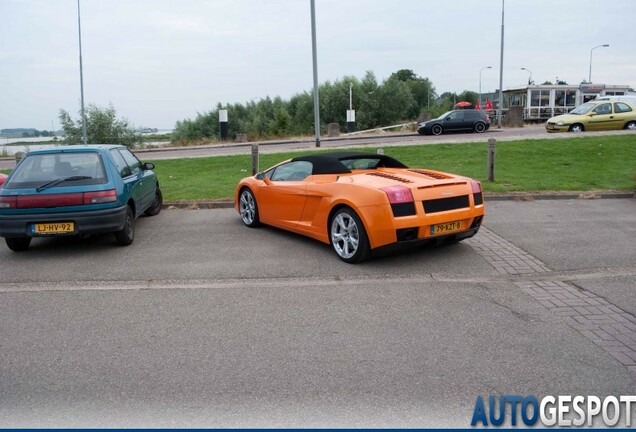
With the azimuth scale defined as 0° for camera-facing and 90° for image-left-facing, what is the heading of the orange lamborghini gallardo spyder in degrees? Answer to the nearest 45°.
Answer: approximately 135°

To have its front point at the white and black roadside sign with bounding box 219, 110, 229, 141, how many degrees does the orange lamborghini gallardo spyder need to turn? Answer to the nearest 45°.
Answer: approximately 45° to its right

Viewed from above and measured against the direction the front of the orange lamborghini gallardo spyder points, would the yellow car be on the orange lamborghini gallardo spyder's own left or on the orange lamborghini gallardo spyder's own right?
on the orange lamborghini gallardo spyder's own right

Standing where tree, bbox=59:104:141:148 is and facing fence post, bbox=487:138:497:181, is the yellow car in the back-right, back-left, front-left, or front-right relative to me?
front-left

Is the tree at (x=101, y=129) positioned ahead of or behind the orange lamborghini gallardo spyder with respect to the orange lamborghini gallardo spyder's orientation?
ahead

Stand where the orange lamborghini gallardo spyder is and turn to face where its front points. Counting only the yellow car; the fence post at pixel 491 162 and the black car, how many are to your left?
0

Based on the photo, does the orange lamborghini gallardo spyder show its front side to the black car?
no

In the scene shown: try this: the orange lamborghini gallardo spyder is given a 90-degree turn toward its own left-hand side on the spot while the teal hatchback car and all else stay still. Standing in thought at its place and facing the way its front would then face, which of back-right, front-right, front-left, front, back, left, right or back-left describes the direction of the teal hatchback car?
front-right

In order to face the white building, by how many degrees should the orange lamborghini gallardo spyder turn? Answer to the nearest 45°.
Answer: approximately 45° to its right

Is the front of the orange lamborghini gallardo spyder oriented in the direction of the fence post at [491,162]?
no

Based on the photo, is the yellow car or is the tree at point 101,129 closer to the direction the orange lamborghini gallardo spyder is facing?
the tree
